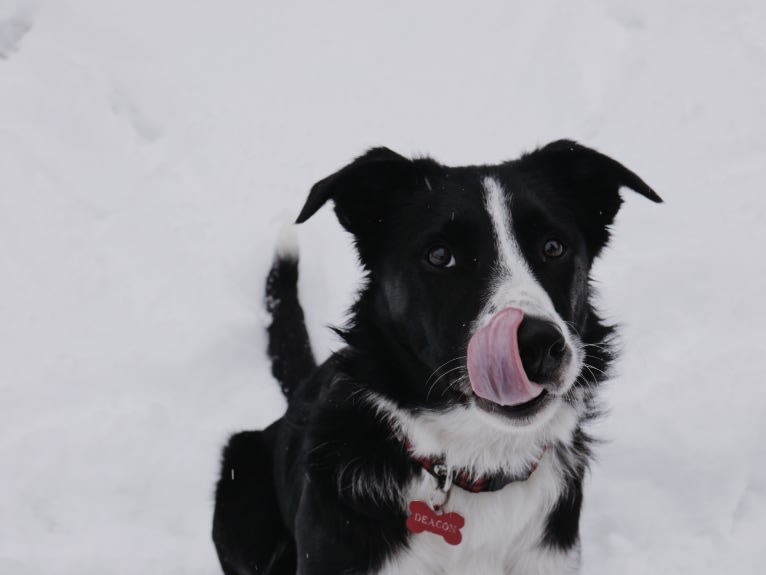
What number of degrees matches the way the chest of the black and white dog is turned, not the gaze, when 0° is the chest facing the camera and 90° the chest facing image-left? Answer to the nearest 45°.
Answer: approximately 315°
